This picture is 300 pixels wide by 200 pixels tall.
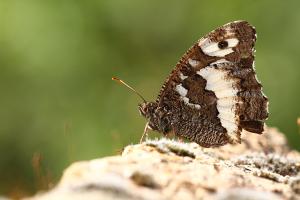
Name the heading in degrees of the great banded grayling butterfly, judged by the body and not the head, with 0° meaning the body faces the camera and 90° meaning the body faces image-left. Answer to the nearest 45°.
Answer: approximately 90°
